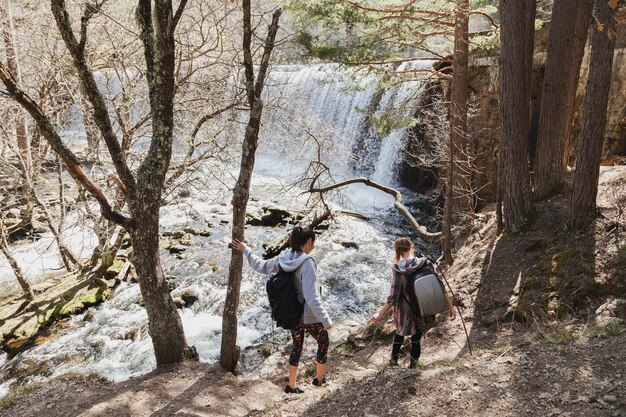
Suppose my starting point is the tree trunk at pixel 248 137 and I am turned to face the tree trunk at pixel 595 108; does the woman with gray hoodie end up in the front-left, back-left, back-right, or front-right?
front-right

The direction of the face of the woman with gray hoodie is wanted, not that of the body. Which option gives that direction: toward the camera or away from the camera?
away from the camera

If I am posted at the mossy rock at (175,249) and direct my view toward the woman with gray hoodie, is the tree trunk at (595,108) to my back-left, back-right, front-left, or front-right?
front-left

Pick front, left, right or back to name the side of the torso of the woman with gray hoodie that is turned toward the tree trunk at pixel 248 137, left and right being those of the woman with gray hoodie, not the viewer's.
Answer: left

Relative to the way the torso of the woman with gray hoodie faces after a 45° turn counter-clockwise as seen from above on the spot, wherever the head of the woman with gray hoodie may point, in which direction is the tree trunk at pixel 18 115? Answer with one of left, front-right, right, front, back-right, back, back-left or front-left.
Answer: front-left

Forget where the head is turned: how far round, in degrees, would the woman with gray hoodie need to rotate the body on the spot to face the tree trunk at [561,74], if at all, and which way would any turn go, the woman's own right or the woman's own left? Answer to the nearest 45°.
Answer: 0° — they already face it

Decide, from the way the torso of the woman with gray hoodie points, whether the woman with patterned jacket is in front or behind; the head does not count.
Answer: in front

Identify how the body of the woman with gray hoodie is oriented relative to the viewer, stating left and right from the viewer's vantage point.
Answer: facing away from the viewer and to the right of the viewer

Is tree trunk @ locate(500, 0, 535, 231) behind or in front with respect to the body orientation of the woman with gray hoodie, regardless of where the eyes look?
in front
